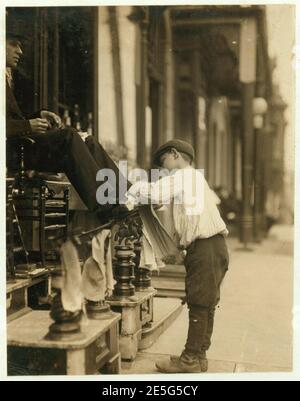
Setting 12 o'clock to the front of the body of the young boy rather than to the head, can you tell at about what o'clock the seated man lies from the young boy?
The seated man is roughly at 12 o'clock from the young boy.

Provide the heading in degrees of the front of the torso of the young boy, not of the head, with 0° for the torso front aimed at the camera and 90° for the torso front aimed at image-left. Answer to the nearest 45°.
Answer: approximately 90°

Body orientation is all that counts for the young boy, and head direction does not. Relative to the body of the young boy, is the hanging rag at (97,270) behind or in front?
in front

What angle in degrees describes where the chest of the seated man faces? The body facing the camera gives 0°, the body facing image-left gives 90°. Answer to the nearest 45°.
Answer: approximately 270°

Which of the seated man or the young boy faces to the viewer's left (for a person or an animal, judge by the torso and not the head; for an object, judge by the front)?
the young boy

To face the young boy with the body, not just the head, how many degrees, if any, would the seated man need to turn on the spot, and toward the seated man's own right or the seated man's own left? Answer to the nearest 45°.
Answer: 0° — they already face them

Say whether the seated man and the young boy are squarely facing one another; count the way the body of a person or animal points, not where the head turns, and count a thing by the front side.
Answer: yes

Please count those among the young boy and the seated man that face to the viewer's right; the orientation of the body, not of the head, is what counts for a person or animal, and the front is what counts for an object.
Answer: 1

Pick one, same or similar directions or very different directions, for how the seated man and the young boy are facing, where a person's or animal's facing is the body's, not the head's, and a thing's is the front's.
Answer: very different directions

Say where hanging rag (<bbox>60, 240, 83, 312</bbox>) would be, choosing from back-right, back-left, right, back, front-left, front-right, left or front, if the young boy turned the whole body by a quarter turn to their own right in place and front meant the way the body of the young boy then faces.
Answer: back-left
